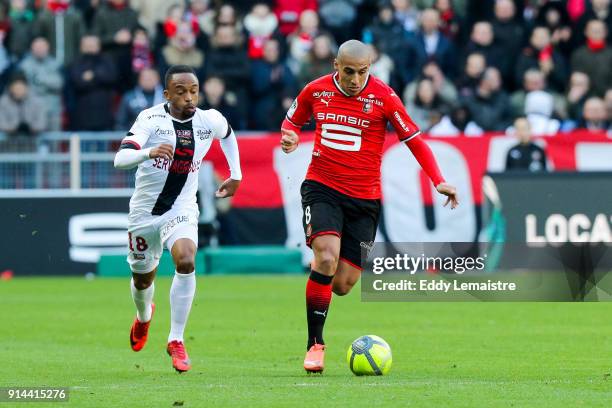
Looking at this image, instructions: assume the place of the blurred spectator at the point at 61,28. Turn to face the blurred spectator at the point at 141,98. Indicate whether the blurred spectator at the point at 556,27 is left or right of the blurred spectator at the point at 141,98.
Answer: left

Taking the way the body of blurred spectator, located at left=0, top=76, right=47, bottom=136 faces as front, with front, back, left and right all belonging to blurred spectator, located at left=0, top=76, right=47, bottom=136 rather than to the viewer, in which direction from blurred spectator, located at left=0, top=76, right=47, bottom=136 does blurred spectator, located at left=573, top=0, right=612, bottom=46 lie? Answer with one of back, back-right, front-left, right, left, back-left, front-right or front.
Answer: left

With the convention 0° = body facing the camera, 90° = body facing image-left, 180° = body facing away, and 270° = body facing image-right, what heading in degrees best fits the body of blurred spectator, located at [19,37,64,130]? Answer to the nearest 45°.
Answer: approximately 0°

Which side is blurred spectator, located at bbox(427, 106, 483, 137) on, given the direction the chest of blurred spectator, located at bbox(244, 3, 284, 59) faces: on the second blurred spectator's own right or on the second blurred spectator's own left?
on the second blurred spectator's own left

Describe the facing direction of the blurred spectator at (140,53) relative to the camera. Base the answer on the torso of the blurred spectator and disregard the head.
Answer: toward the camera

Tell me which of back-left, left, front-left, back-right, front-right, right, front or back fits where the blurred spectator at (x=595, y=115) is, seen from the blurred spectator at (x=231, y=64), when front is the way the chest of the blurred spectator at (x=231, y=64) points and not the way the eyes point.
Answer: left

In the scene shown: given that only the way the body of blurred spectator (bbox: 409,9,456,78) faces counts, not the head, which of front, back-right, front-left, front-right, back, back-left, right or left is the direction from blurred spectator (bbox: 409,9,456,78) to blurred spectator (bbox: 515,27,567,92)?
left

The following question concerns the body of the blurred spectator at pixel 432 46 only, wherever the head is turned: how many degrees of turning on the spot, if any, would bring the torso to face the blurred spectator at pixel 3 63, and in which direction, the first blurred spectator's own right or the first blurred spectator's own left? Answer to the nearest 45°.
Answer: approximately 90° to the first blurred spectator's own right

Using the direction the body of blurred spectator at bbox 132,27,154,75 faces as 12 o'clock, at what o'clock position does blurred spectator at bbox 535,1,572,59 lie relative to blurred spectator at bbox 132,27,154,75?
blurred spectator at bbox 535,1,572,59 is roughly at 9 o'clock from blurred spectator at bbox 132,27,154,75.

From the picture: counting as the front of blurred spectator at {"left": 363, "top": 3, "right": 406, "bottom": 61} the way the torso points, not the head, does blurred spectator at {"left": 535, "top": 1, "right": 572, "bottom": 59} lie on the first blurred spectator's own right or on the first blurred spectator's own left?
on the first blurred spectator's own left

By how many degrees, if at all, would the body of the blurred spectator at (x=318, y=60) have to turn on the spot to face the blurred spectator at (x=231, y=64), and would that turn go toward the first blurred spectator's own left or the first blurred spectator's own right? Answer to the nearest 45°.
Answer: approximately 90° to the first blurred spectator's own right

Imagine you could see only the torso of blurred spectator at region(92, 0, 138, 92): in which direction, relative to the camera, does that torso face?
toward the camera
